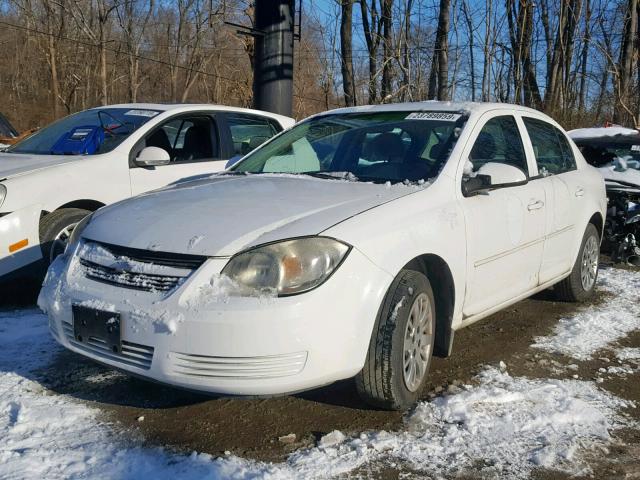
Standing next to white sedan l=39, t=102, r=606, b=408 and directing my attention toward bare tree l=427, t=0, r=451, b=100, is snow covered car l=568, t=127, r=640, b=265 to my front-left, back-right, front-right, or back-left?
front-right

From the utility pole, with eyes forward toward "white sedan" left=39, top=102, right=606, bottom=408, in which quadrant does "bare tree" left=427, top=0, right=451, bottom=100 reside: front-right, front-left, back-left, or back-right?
back-left

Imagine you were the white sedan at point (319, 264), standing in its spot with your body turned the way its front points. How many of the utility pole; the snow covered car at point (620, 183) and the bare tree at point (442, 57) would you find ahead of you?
0

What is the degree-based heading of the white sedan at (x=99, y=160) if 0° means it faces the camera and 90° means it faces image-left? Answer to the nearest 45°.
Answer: approximately 45°

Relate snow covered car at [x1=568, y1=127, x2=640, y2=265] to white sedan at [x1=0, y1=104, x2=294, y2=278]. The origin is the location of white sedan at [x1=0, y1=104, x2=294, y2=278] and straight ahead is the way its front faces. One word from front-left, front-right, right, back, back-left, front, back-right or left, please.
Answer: back-left

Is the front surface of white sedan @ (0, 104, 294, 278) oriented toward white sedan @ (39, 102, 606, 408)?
no

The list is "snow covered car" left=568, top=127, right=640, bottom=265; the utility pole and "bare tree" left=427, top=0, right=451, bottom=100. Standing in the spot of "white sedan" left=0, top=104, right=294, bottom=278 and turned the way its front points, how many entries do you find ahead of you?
0

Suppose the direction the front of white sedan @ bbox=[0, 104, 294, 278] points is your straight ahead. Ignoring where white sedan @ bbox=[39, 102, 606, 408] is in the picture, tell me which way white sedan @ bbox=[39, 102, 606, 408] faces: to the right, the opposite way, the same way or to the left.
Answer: the same way

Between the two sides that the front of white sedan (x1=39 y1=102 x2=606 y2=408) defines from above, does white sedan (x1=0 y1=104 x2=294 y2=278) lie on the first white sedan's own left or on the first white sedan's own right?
on the first white sedan's own right

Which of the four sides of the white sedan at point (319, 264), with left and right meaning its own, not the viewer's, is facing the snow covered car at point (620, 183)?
back

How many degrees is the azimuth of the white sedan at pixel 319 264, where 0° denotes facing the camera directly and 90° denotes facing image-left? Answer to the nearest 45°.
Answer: approximately 45°

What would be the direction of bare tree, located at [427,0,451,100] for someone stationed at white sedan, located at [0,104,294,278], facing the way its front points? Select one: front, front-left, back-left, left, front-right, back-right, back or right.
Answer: back

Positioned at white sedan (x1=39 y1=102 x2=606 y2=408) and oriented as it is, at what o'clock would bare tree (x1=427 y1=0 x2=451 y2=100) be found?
The bare tree is roughly at 5 o'clock from the white sedan.

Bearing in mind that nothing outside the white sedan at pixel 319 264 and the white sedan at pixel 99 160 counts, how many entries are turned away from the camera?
0

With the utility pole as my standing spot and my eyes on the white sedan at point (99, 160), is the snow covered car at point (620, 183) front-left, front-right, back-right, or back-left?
front-left
